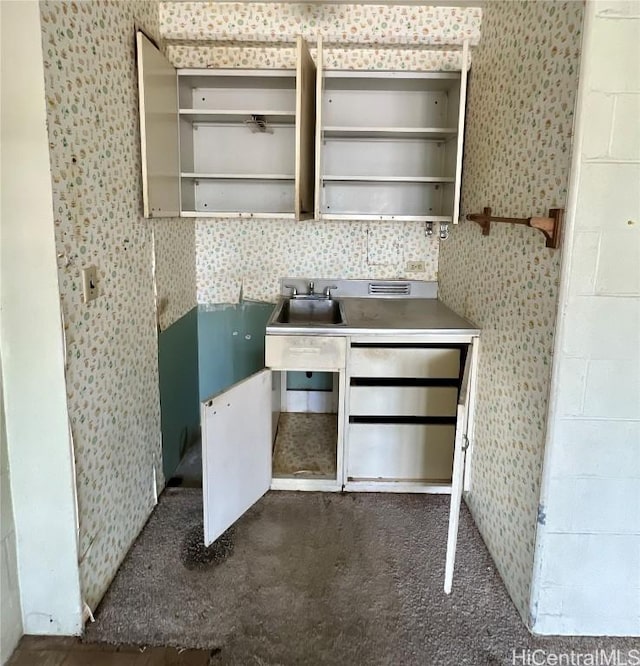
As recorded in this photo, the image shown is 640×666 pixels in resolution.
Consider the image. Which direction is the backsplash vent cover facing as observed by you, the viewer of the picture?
facing the viewer

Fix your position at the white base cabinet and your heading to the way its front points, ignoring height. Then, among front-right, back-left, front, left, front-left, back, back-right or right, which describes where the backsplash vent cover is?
back

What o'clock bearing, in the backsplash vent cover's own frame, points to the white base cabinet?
The white base cabinet is roughly at 12 o'clock from the backsplash vent cover.

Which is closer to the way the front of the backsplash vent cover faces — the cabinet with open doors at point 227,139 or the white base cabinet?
the white base cabinet

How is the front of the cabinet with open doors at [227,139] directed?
toward the camera

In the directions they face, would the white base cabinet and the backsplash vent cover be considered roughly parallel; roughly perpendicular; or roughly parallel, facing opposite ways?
roughly parallel

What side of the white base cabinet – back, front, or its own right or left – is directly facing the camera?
front

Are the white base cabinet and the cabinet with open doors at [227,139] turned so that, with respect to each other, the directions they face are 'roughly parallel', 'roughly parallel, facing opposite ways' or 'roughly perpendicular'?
roughly parallel
